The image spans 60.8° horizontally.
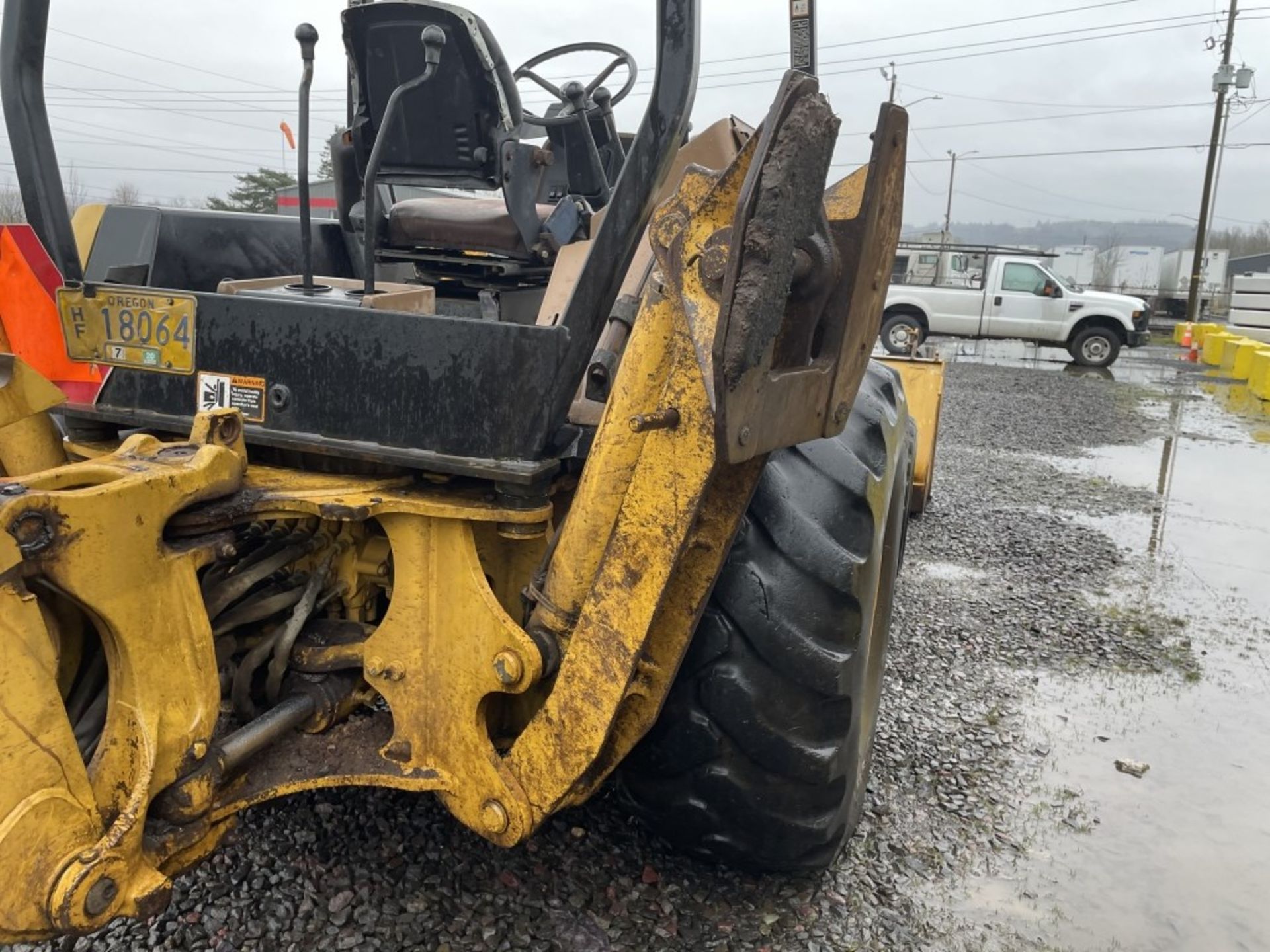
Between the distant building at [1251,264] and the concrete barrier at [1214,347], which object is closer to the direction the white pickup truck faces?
the concrete barrier

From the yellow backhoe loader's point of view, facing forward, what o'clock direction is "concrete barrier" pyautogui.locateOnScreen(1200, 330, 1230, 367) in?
The concrete barrier is roughly at 12 o'clock from the yellow backhoe loader.

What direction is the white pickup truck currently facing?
to the viewer's right

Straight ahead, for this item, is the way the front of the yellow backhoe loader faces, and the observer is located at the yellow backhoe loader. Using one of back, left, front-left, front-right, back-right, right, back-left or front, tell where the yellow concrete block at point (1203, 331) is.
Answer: front

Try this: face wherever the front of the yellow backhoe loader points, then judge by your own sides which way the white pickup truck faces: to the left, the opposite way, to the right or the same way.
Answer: to the right

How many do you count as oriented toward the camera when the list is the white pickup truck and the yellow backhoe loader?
0

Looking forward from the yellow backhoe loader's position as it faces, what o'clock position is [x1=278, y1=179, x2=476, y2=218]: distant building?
The distant building is roughly at 10 o'clock from the yellow backhoe loader.

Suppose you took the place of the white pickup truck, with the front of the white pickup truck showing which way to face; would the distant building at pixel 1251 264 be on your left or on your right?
on your left

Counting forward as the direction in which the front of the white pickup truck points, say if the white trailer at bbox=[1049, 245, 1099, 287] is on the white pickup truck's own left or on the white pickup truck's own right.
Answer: on the white pickup truck's own left

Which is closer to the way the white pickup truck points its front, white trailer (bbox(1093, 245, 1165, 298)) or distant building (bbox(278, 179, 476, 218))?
the white trailer

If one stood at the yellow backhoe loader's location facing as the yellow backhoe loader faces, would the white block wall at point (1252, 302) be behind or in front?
in front

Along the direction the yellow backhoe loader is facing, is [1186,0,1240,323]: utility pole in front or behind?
in front

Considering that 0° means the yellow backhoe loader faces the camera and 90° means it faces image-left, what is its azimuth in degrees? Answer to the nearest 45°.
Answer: approximately 225°

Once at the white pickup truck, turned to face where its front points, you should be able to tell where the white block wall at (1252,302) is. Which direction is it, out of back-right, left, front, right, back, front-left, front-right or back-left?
front-left
